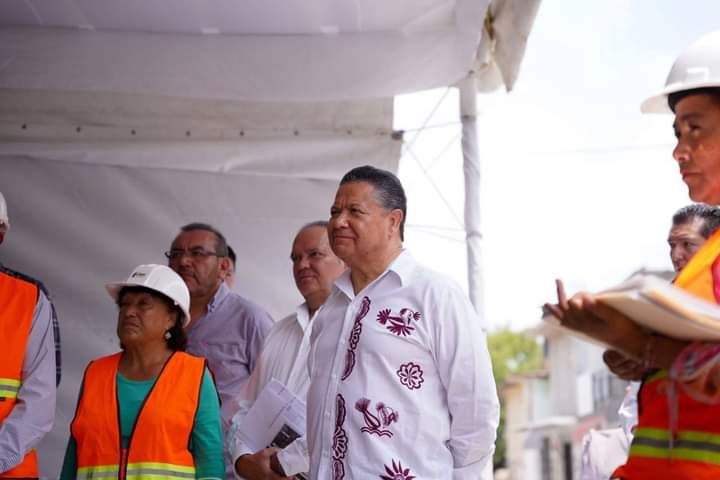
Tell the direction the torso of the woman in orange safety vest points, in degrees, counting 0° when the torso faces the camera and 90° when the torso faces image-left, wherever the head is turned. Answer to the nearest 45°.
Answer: approximately 45°

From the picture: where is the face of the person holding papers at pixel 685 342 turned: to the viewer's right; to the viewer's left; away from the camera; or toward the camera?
to the viewer's left

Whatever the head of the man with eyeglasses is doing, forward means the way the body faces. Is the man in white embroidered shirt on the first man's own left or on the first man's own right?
on the first man's own left

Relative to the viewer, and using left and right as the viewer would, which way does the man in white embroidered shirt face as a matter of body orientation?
facing the viewer and to the left of the viewer

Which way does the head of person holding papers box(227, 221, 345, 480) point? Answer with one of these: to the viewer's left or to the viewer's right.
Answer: to the viewer's left

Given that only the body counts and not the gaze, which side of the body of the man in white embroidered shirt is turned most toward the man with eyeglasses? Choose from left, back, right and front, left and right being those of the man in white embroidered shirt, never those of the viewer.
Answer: right

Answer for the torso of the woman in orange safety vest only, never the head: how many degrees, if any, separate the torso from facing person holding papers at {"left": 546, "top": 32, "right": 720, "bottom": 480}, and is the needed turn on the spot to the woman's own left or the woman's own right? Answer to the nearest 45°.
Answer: approximately 90° to the woman's own left

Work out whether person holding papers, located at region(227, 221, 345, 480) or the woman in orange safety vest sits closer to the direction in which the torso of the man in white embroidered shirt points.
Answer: the woman in orange safety vest
